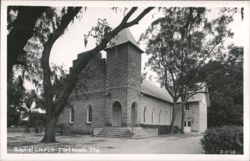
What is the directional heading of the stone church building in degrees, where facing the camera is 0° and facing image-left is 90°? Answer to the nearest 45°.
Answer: approximately 45°

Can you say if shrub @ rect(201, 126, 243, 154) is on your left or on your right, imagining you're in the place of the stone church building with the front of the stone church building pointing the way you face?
on your left

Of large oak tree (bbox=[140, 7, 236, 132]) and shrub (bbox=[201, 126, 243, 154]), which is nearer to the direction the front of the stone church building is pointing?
the shrub
